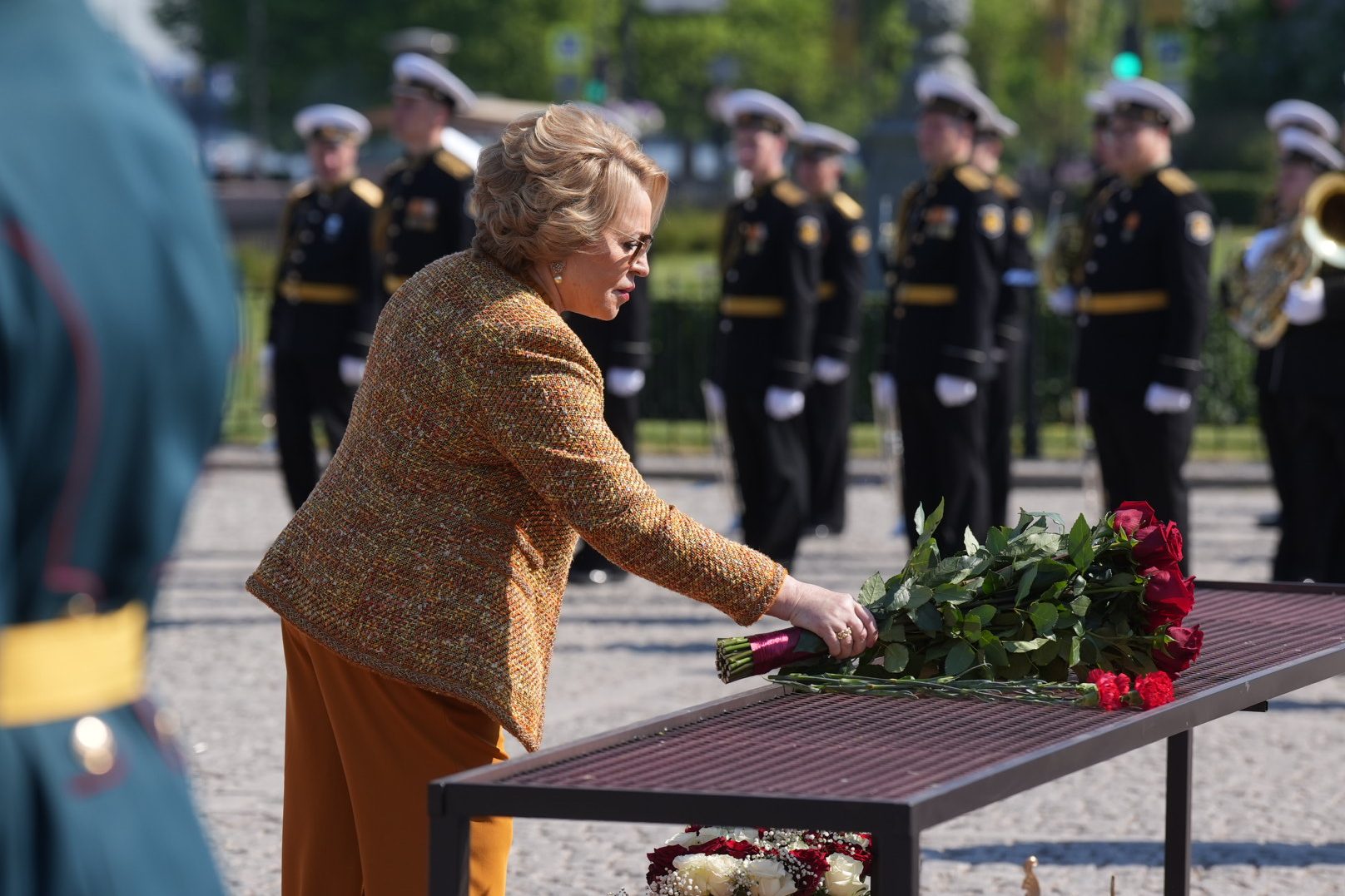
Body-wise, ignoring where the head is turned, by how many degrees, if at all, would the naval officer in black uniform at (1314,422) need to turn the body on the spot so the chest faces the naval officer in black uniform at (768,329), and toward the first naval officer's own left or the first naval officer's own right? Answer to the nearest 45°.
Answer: approximately 90° to the first naval officer's own right

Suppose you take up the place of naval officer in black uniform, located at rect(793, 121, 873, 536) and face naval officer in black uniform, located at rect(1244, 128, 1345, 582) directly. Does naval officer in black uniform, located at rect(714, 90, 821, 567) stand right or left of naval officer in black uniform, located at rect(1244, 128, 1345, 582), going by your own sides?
right

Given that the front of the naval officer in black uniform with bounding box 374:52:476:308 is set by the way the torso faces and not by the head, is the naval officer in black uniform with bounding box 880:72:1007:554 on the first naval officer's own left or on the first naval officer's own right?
on the first naval officer's own left

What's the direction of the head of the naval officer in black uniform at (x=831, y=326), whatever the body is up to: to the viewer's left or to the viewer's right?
to the viewer's left

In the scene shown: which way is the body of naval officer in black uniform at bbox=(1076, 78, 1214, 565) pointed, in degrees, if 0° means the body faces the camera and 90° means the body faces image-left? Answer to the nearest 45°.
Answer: approximately 45°

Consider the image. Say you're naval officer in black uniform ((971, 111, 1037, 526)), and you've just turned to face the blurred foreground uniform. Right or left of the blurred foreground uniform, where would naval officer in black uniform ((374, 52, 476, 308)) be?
right

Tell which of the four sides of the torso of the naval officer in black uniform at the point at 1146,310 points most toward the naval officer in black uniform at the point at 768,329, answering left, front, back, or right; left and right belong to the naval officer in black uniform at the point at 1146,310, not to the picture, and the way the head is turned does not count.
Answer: right

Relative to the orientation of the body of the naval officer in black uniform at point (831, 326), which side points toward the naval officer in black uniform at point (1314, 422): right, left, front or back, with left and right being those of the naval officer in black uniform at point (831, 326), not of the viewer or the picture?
left

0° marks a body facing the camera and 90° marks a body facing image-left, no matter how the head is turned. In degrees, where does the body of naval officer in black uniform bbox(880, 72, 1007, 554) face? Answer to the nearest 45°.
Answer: approximately 45°

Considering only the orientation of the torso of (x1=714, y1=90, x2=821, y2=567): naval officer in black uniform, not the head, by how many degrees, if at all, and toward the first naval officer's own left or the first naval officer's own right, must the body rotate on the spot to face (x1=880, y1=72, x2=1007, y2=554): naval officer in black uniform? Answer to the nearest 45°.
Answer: approximately 90° to the first naval officer's own left

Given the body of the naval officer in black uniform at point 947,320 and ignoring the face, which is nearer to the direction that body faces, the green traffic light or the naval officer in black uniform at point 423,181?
the naval officer in black uniform

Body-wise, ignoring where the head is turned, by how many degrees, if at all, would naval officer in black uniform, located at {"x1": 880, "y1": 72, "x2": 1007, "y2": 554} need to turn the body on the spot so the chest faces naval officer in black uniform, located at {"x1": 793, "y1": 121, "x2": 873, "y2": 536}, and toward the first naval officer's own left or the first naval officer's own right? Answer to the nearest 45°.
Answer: approximately 135° to the first naval officer's own right
